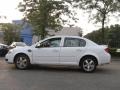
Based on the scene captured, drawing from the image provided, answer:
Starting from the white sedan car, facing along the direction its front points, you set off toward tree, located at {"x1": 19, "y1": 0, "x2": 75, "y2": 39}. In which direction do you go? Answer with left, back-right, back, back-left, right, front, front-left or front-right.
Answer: right

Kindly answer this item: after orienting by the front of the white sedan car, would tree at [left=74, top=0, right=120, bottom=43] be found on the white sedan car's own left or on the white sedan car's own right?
on the white sedan car's own right

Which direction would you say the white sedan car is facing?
to the viewer's left
